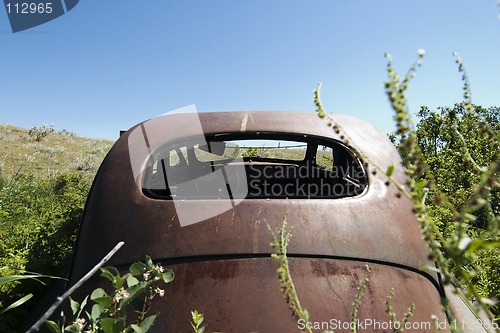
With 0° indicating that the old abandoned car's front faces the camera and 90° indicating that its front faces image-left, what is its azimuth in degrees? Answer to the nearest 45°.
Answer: approximately 180°
